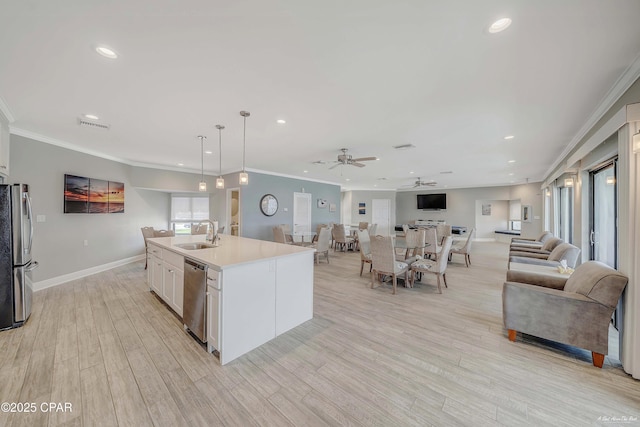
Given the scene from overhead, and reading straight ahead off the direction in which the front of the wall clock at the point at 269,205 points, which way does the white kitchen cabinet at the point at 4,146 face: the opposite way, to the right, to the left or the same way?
to the left

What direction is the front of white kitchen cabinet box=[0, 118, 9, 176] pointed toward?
to the viewer's right

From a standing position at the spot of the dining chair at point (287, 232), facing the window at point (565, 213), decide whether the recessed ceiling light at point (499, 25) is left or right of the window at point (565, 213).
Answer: right

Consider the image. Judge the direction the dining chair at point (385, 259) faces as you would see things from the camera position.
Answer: facing away from the viewer and to the right of the viewer

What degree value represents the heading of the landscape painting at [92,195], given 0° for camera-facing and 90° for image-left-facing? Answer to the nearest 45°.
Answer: approximately 315°
